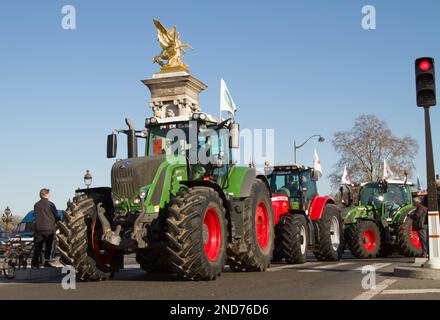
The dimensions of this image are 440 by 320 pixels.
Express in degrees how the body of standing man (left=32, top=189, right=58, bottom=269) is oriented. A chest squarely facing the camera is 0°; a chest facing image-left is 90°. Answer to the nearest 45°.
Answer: approximately 225°

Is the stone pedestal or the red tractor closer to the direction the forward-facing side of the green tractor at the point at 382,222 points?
the red tractor

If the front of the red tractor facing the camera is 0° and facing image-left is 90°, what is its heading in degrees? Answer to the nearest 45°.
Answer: approximately 45°

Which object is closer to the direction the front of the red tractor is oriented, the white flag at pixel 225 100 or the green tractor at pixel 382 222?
the white flag

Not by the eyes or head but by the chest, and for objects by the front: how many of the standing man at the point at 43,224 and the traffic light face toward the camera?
1

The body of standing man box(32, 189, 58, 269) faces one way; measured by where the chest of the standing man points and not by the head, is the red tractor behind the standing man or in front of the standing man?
in front

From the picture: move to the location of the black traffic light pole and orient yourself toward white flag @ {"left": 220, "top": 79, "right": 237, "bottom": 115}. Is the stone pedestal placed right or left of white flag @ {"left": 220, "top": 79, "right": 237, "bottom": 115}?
right

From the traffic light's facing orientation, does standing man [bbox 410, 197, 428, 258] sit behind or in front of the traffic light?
behind

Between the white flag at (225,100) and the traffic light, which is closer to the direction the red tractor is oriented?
the white flag

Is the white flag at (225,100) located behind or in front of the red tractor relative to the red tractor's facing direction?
in front

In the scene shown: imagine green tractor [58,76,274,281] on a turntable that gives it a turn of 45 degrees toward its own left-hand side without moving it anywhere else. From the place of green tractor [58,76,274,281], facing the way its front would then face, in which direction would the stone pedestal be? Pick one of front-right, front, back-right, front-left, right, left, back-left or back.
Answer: back
